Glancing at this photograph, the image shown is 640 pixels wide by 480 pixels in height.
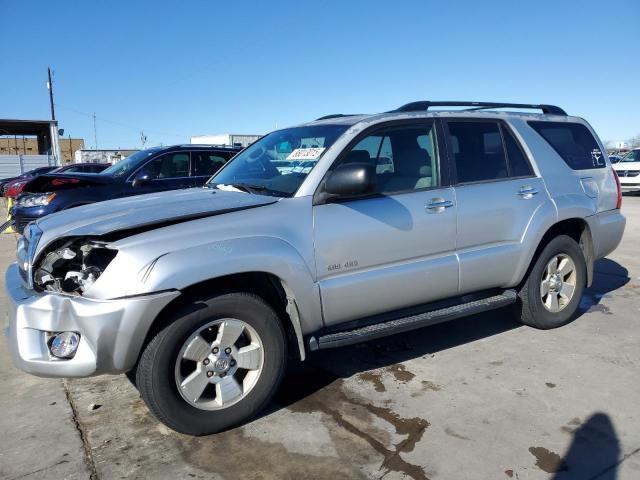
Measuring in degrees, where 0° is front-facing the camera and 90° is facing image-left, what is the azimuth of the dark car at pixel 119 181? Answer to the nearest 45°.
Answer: approximately 45°

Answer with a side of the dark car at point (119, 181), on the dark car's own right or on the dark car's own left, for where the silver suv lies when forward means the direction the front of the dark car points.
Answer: on the dark car's own left

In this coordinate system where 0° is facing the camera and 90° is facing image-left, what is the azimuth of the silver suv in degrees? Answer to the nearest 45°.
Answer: approximately 45°

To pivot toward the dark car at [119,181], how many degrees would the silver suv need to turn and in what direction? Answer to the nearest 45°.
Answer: approximately 90° to its right
